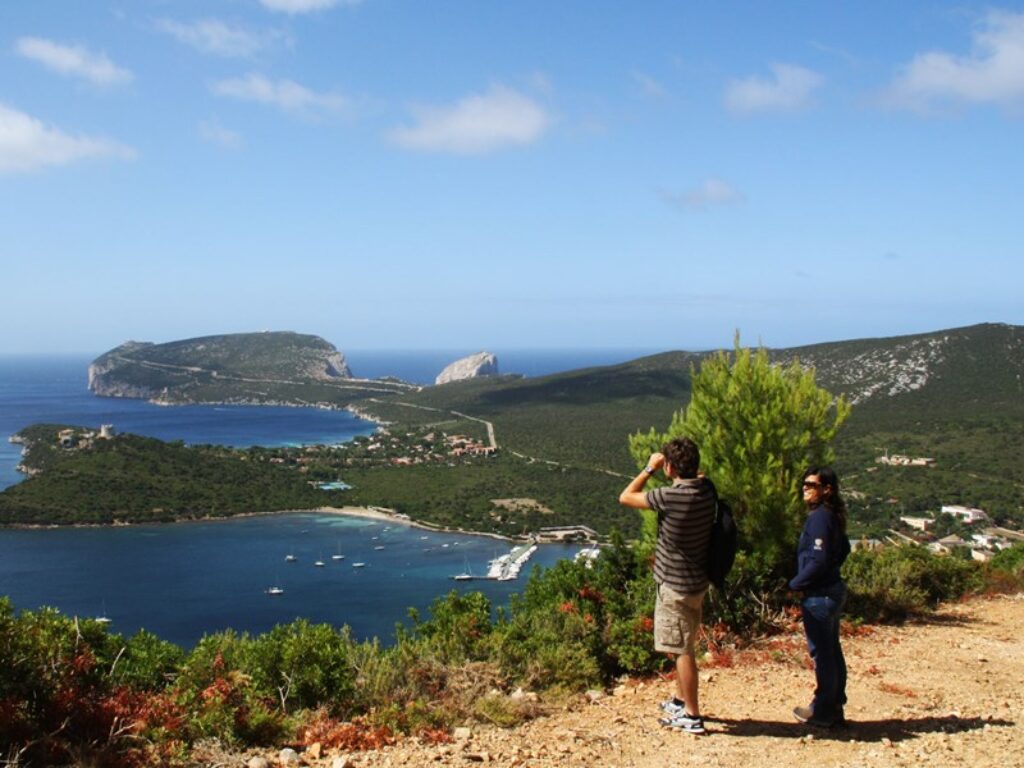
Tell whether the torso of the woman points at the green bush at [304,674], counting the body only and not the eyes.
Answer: yes

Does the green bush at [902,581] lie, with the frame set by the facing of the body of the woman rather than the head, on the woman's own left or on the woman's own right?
on the woman's own right

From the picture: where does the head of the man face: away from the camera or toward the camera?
away from the camera

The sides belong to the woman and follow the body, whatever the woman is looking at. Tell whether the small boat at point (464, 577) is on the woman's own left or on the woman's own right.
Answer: on the woman's own right

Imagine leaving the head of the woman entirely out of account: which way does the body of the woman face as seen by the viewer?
to the viewer's left

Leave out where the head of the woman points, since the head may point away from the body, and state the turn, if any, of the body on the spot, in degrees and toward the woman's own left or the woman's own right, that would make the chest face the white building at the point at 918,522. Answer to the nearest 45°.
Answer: approximately 90° to the woman's own right

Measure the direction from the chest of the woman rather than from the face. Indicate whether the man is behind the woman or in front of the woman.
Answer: in front

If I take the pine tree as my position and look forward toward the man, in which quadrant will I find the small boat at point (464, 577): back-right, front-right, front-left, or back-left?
back-right

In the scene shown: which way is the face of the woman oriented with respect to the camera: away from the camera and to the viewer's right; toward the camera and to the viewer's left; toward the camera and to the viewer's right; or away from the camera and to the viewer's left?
toward the camera and to the viewer's left

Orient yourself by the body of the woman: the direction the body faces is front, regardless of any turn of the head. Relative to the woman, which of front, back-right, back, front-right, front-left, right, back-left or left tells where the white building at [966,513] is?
right

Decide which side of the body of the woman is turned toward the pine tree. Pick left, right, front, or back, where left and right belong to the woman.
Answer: right

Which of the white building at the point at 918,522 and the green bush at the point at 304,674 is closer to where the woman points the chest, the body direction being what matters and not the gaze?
the green bush
